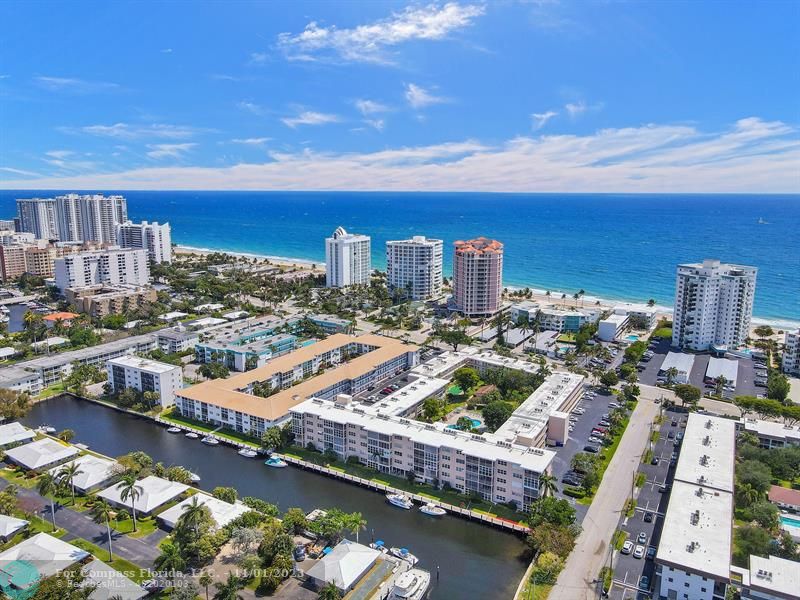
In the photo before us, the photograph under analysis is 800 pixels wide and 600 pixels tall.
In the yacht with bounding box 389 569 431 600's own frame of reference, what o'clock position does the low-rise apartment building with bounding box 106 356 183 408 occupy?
The low-rise apartment building is roughly at 9 o'clock from the yacht.

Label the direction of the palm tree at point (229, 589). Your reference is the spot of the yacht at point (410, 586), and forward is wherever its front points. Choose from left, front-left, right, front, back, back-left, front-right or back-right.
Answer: back-left

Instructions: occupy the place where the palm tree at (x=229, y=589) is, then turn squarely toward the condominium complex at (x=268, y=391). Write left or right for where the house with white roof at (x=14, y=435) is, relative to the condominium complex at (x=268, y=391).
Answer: left

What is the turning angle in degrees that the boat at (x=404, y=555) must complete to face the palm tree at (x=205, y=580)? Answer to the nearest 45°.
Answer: approximately 135° to its right

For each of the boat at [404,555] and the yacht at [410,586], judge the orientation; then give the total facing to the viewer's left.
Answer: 0

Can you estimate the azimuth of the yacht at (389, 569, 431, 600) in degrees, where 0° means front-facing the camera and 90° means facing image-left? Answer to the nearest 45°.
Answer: approximately 225°
